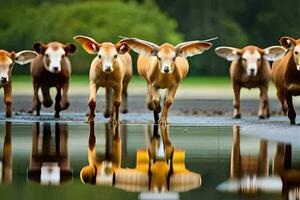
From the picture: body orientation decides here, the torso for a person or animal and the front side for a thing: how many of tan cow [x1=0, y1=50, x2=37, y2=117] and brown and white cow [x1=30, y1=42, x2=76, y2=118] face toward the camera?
2

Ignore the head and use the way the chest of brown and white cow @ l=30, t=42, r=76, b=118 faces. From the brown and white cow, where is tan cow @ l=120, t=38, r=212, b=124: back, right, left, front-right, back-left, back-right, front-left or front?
front-left

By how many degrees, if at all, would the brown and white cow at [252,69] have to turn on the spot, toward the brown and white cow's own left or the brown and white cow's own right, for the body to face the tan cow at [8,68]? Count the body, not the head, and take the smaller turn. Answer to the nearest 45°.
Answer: approximately 45° to the brown and white cow's own right

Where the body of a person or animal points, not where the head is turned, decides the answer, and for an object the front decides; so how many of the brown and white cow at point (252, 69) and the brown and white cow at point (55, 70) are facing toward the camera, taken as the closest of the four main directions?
2

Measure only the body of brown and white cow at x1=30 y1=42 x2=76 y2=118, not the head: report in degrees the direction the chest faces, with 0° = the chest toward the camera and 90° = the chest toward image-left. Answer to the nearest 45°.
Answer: approximately 0°

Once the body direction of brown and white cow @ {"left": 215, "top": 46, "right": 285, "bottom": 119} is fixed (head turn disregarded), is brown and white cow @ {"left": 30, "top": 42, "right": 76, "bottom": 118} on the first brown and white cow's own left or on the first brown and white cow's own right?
on the first brown and white cow's own right
